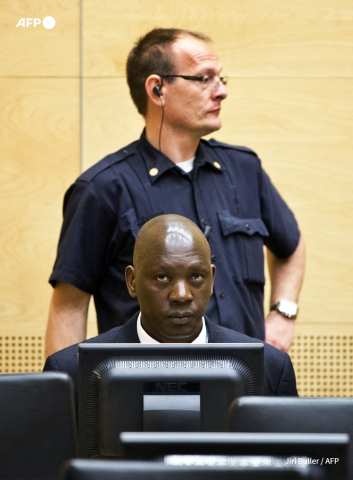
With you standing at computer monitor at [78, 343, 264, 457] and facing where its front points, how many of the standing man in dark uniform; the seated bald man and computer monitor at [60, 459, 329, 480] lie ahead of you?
2

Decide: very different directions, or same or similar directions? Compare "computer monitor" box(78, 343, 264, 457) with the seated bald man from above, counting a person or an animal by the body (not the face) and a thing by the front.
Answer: very different directions

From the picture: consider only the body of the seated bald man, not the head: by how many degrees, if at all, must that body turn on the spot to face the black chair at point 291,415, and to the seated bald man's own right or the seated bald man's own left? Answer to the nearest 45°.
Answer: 0° — they already face it

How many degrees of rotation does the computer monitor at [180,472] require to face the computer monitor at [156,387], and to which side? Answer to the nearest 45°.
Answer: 0° — it already faces it

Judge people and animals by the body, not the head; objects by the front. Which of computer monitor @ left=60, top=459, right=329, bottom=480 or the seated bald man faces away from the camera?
the computer monitor

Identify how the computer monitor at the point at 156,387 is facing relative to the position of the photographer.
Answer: facing away from the viewer

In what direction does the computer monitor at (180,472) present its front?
away from the camera
